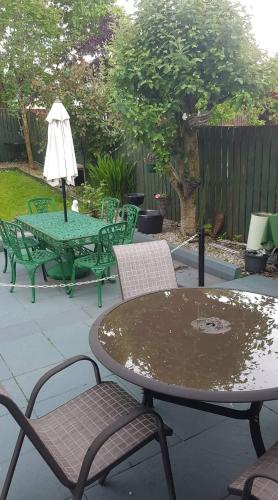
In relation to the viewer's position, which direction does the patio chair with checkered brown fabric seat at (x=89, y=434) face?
facing away from the viewer and to the right of the viewer

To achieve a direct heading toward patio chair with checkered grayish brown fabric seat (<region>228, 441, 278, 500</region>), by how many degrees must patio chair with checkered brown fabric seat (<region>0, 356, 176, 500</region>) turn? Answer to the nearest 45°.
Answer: approximately 90° to its right

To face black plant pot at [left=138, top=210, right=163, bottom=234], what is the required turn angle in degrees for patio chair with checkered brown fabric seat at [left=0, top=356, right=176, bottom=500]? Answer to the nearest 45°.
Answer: approximately 45° to its left

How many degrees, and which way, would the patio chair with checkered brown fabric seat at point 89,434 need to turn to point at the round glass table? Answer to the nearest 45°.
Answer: approximately 45° to its right

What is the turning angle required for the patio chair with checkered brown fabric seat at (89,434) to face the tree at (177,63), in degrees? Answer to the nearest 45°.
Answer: approximately 45° to its left

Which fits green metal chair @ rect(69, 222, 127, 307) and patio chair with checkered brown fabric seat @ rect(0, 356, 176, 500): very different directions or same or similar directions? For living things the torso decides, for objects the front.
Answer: very different directions

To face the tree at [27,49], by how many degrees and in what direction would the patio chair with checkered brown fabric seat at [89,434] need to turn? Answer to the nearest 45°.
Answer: approximately 45° to its left

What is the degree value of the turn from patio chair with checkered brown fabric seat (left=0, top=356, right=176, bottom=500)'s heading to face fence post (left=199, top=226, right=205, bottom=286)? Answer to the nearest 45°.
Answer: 0° — it already faces it
